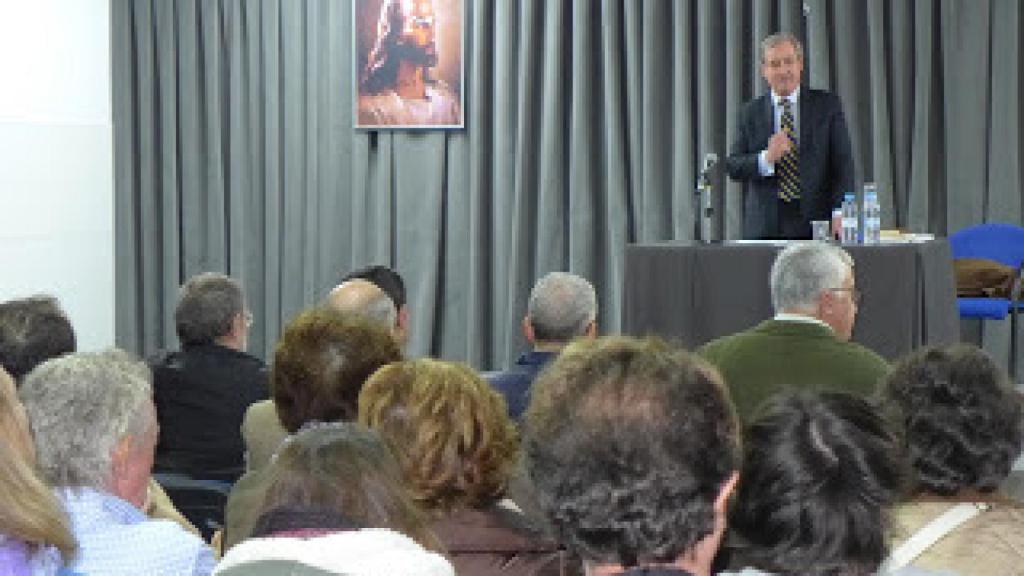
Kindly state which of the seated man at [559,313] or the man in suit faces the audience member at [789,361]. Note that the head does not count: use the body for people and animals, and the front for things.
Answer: the man in suit

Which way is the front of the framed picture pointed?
toward the camera

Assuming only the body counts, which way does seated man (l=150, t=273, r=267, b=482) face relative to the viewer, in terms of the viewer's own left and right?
facing away from the viewer and to the right of the viewer

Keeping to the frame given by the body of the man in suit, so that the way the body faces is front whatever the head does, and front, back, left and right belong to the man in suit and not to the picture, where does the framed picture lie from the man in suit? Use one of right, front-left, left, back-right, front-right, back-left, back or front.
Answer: back-right

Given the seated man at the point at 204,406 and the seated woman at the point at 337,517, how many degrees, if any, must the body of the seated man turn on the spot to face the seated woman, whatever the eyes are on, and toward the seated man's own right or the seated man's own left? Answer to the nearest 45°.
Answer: approximately 135° to the seated man's own right

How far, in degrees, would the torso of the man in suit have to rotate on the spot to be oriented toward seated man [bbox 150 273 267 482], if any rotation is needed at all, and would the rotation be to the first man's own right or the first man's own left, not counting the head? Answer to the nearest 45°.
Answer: approximately 45° to the first man's own right

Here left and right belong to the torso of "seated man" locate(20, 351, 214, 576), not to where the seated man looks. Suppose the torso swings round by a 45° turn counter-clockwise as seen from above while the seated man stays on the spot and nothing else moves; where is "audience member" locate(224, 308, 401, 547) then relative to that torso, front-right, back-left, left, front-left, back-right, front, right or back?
front-right

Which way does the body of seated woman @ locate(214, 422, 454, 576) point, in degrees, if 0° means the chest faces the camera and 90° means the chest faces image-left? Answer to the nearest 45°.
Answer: approximately 180°

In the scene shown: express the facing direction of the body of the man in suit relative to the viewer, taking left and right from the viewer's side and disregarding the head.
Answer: facing the viewer

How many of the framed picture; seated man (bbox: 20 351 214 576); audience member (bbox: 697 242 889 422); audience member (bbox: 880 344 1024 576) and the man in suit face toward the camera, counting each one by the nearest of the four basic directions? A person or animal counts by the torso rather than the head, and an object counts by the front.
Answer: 2

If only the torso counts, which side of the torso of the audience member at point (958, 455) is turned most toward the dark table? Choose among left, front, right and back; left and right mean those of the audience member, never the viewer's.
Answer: front

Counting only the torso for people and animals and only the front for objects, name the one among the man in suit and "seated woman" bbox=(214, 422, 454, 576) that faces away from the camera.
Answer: the seated woman

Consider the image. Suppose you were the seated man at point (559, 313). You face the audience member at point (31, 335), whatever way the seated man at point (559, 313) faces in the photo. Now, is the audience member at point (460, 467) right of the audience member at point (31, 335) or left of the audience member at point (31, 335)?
left

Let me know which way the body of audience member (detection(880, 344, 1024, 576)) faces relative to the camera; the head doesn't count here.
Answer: away from the camera

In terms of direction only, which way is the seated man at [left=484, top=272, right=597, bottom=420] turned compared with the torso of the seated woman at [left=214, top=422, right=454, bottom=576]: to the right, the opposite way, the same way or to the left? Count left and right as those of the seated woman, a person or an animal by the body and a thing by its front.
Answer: the same way

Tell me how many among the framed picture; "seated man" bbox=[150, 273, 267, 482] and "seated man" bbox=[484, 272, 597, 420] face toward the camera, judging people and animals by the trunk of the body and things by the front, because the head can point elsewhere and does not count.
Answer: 1

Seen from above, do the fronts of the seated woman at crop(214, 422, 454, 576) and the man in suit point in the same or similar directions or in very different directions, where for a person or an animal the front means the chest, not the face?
very different directions

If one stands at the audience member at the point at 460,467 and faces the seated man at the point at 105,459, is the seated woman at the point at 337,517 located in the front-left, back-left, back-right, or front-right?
front-left

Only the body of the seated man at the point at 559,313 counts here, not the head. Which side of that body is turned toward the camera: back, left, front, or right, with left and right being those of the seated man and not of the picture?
back
